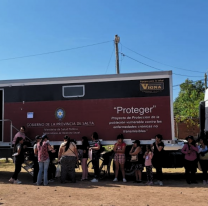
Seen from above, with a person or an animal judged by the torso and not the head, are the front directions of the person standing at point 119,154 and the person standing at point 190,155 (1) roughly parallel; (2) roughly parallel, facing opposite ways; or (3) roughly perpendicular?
roughly parallel

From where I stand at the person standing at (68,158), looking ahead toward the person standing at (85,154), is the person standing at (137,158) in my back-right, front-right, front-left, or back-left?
front-right

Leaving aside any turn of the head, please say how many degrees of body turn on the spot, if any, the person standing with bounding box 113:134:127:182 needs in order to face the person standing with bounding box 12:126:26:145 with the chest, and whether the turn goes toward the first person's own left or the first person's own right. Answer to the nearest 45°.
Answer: approximately 90° to the first person's own right

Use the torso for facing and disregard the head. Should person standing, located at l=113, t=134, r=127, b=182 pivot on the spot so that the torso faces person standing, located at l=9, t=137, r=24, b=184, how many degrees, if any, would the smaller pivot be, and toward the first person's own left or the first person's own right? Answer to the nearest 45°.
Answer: approximately 90° to the first person's own right

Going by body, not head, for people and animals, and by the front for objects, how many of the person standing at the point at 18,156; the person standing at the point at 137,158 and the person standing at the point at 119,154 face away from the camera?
0

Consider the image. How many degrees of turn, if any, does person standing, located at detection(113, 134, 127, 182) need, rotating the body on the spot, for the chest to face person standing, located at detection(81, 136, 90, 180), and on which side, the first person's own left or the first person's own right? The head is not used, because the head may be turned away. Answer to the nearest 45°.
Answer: approximately 90° to the first person's own right

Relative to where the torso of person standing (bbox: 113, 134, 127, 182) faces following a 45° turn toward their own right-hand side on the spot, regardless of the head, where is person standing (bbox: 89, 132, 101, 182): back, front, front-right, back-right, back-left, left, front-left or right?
front-right

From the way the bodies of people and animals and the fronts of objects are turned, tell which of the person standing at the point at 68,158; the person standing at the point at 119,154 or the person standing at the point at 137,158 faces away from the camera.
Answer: the person standing at the point at 68,158

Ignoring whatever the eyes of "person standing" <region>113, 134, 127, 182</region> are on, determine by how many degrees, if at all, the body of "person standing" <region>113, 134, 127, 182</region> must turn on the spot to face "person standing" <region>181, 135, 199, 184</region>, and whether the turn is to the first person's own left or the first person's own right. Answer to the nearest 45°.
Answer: approximately 90° to the first person's own left
